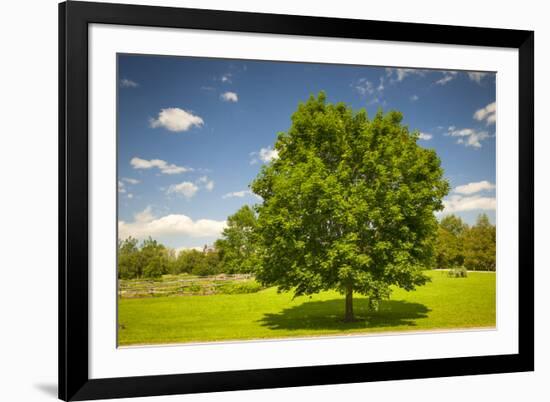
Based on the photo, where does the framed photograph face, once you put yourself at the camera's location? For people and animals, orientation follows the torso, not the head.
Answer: facing the viewer and to the right of the viewer
